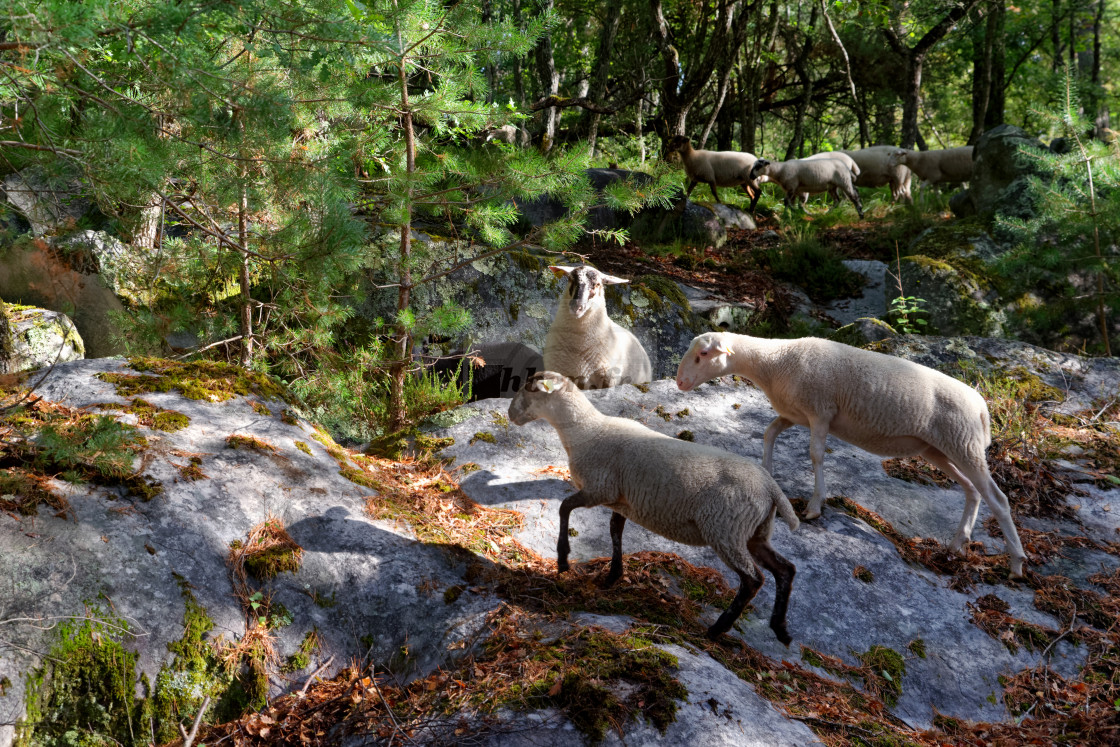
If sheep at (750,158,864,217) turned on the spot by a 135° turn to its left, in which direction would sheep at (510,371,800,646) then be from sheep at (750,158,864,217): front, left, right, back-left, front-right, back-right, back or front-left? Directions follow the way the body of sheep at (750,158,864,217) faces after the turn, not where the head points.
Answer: front-right

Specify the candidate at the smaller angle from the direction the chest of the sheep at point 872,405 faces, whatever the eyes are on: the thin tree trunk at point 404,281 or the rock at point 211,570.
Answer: the thin tree trunk

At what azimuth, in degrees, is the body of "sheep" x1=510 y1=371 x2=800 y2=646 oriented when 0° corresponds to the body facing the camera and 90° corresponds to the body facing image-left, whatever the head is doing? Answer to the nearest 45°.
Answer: approximately 90°

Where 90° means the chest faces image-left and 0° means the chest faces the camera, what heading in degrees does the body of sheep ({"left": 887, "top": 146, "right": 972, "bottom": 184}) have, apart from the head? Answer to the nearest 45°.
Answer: approximately 90°

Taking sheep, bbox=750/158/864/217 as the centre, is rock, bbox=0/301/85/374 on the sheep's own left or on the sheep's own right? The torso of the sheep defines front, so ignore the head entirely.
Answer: on the sheep's own left

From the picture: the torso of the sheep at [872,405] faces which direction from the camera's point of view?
to the viewer's left

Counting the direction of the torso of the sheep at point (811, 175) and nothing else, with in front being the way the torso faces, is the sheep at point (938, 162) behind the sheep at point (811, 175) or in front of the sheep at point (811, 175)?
behind

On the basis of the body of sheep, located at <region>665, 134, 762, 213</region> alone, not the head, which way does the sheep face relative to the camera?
to the viewer's left

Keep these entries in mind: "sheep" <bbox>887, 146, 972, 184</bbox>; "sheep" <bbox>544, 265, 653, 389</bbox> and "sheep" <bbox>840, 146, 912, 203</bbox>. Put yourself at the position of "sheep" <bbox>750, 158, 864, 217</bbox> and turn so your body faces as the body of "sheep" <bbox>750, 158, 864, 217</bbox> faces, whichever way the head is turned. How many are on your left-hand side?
1

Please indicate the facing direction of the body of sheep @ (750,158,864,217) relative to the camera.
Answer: to the viewer's left

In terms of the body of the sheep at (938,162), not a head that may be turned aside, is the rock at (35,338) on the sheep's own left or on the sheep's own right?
on the sheep's own left

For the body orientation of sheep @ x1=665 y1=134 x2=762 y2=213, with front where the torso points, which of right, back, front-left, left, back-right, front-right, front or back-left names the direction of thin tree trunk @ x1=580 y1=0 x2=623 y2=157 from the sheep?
front-right
